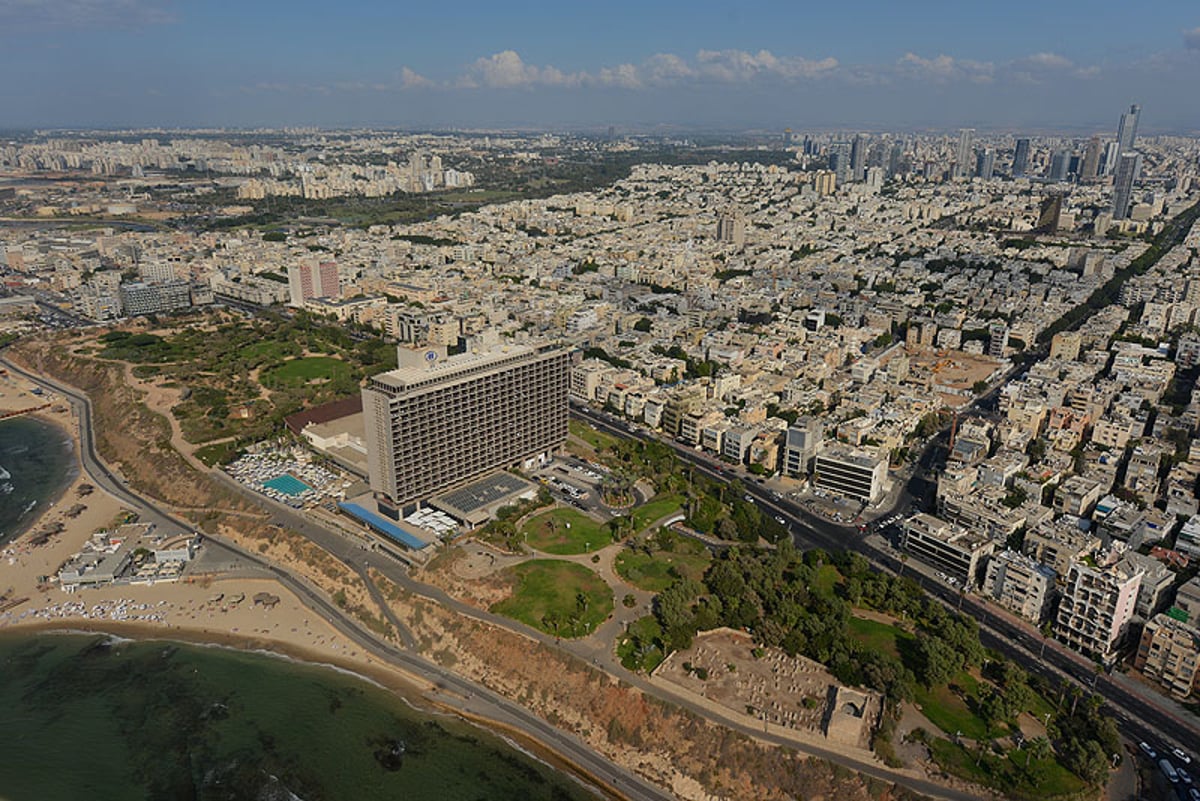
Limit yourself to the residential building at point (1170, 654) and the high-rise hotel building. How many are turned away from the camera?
0

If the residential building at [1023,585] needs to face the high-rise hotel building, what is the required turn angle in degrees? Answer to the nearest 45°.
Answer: approximately 45° to its right

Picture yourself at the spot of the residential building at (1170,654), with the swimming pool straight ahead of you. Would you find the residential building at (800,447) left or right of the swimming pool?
right

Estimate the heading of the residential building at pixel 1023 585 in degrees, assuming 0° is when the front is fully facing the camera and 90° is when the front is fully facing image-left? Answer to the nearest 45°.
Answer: approximately 45°

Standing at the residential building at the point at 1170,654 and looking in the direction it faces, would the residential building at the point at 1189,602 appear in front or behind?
behind

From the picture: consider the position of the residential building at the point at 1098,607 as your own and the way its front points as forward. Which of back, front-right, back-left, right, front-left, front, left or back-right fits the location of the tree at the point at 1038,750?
front-left

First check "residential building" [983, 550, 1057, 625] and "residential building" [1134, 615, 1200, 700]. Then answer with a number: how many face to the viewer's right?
0

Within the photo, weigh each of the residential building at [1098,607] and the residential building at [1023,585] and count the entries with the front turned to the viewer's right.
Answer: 0
